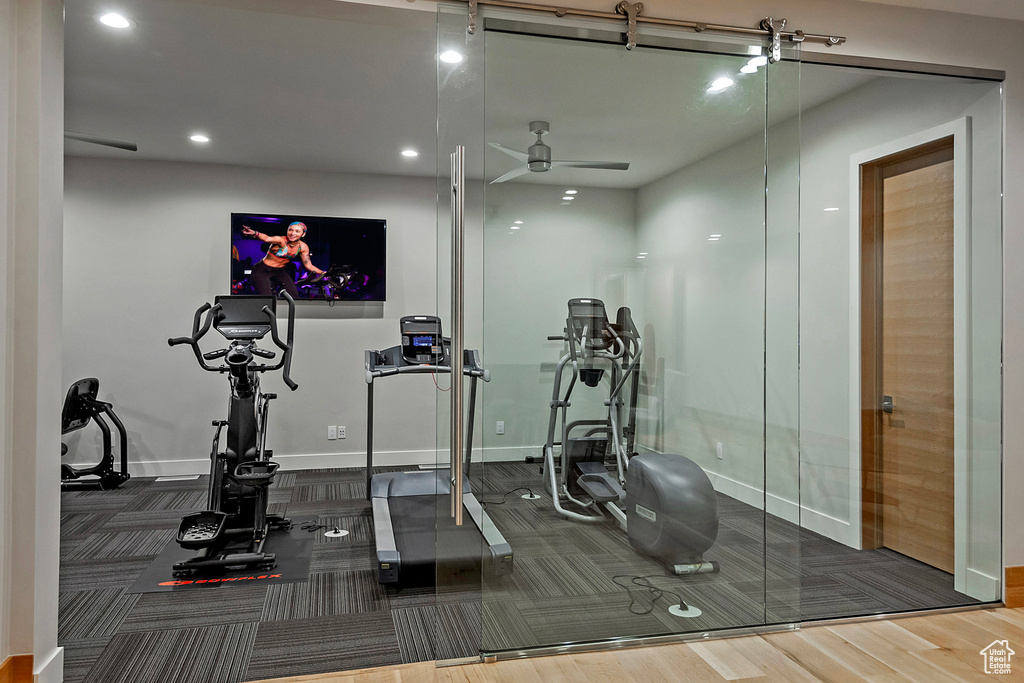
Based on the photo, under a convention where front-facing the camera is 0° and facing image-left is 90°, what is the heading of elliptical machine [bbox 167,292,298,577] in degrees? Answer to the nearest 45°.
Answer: approximately 180°

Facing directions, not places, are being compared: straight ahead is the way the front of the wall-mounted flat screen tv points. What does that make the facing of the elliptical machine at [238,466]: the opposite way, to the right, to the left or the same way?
the opposite way

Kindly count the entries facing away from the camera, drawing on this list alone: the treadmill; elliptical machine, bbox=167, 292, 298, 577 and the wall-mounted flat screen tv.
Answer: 2

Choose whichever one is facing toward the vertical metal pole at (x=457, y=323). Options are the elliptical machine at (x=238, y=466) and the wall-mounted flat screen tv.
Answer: the wall-mounted flat screen tv

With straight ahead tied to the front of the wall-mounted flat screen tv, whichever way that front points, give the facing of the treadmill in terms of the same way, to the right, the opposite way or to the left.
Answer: the opposite way

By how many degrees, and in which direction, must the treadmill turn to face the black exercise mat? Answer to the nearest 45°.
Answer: approximately 90° to its left

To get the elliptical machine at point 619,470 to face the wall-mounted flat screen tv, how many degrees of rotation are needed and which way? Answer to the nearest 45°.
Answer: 0° — it already faces it

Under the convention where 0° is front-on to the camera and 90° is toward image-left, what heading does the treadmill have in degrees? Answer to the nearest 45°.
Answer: approximately 180°

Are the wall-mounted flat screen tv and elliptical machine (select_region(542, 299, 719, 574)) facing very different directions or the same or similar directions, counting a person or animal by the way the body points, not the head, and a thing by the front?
very different directions

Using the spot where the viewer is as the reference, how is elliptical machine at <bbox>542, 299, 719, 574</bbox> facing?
facing away from the viewer and to the left of the viewer
